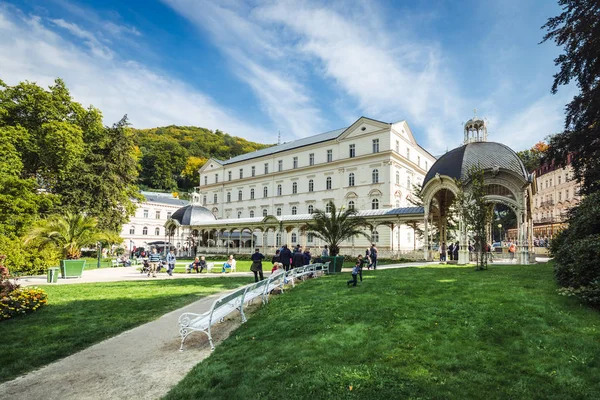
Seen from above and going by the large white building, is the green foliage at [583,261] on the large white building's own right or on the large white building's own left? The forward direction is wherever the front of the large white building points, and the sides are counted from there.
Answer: on the large white building's own left

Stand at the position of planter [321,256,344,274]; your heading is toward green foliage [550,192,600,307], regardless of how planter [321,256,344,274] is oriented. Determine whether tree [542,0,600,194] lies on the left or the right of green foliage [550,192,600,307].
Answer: left

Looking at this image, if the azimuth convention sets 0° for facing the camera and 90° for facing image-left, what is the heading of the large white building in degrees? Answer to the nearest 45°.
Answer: approximately 45°

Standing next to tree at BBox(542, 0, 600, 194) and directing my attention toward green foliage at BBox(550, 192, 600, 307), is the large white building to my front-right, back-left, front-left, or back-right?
back-right

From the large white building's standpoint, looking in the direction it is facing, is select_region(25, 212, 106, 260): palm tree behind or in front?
in front

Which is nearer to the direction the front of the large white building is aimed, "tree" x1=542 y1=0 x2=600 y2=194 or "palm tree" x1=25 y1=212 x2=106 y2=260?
the palm tree

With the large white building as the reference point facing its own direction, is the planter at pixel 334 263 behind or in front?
in front

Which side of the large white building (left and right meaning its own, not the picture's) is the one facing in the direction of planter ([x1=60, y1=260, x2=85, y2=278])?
front

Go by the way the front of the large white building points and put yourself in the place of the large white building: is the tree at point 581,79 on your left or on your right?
on your left
